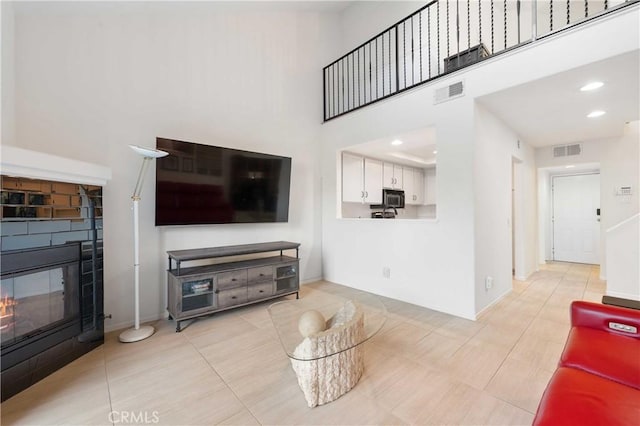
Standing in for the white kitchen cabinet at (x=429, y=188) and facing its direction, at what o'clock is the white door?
The white door is roughly at 7 o'clock from the white kitchen cabinet.

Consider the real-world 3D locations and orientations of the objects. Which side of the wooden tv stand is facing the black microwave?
left

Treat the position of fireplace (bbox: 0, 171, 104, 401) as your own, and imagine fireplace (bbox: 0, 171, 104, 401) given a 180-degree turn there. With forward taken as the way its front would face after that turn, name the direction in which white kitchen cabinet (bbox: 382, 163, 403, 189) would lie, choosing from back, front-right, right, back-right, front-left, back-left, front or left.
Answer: back-right

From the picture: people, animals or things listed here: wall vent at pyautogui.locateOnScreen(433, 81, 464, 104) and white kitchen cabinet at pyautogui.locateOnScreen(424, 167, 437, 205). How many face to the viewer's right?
0

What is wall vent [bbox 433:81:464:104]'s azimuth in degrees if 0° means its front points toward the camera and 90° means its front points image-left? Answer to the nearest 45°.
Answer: approximately 45°

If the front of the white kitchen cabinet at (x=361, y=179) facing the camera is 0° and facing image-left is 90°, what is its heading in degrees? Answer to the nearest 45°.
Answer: approximately 315°

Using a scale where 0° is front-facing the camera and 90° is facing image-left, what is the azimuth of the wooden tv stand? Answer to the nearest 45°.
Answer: approximately 315°

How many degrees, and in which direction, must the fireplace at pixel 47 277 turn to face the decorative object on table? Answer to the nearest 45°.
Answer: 0° — it already faces it

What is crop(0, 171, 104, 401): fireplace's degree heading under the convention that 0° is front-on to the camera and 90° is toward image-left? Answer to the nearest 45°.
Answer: approximately 315°

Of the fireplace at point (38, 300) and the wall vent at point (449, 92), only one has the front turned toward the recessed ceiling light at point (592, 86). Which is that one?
the fireplace
